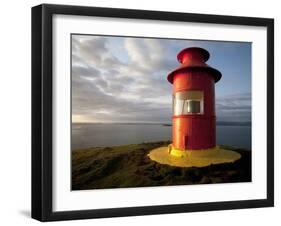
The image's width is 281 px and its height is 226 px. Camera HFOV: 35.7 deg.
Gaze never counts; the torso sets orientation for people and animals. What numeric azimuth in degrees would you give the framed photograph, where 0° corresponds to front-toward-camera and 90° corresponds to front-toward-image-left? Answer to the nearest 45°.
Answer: approximately 315°
